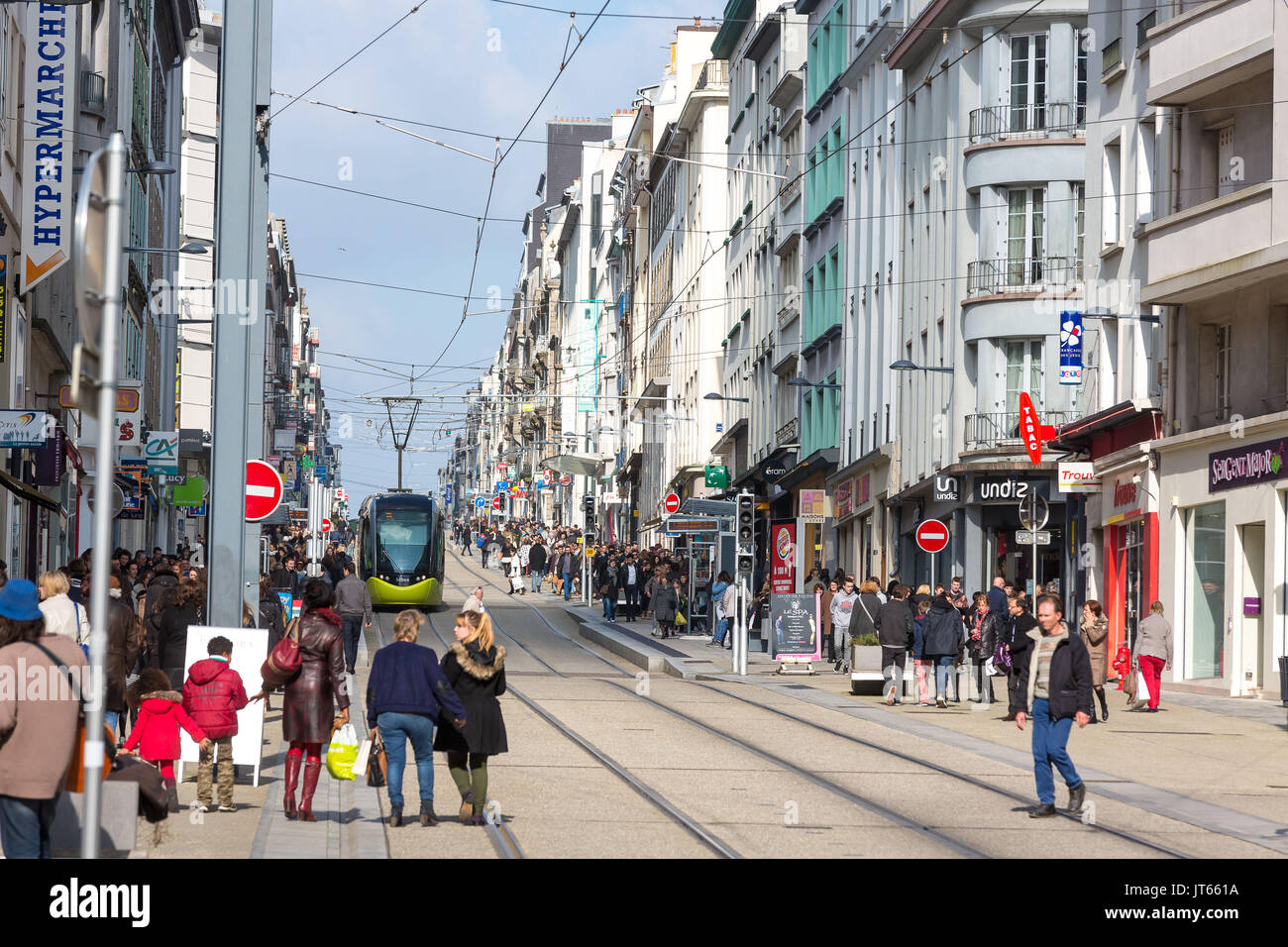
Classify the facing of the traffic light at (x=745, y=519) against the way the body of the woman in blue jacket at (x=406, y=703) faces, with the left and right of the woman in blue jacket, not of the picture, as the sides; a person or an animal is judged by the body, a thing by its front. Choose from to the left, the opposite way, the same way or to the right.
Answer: the opposite way

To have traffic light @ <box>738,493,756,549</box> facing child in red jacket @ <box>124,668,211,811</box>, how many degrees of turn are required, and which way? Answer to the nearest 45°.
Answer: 0° — it already faces them

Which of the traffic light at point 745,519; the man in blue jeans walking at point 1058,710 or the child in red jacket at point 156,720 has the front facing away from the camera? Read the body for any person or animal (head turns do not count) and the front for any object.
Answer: the child in red jacket

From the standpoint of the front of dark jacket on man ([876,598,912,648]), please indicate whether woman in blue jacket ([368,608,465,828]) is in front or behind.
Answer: behind

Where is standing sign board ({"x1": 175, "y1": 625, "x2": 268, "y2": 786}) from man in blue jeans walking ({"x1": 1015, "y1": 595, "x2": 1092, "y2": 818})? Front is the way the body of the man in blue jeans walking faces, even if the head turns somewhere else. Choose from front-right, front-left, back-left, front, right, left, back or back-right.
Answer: front-right

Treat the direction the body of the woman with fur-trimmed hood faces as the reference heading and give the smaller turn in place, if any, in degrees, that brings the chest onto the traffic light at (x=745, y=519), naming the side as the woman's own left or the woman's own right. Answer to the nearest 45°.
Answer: approximately 45° to the woman's own right

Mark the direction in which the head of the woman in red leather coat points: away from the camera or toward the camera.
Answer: away from the camera

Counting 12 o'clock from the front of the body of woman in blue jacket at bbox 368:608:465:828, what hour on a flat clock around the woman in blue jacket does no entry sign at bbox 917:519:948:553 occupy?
The no entry sign is roughly at 1 o'clock from the woman in blue jacket.

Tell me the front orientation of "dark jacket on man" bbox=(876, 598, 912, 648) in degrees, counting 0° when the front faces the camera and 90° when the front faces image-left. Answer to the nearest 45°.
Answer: approximately 180°

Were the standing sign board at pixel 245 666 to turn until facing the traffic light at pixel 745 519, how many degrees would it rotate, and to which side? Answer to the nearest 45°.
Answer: approximately 135° to its left

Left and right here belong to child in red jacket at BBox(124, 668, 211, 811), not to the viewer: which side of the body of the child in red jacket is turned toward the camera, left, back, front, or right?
back

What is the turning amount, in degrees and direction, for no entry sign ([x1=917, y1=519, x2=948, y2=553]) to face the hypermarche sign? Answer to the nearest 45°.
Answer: approximately 45° to its right

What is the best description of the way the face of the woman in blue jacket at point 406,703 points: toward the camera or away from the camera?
away from the camera
